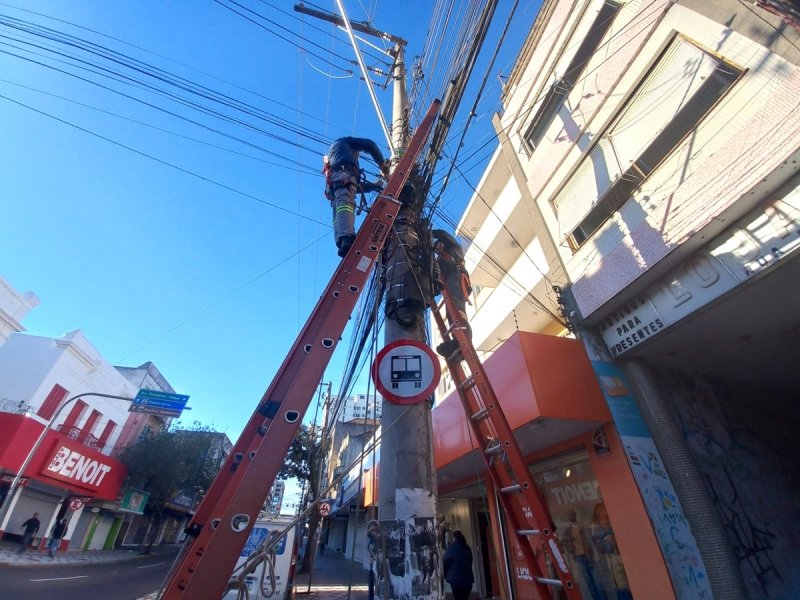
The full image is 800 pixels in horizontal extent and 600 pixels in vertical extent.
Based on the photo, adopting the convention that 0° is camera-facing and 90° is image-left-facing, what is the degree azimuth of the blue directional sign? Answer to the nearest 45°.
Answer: approximately 0°

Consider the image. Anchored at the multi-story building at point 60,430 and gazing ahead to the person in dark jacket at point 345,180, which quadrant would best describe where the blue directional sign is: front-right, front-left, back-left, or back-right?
front-left

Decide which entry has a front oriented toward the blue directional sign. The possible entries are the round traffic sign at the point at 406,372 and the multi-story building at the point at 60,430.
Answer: the multi-story building

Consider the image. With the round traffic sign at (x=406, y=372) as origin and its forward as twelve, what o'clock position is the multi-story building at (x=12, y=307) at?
The multi-story building is roughly at 4 o'clock from the round traffic sign.

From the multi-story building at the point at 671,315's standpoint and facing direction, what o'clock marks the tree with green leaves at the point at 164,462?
The tree with green leaves is roughly at 2 o'clock from the multi-story building.

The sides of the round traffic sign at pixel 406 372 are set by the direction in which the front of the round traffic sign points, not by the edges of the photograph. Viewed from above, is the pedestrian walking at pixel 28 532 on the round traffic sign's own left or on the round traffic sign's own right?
on the round traffic sign's own right

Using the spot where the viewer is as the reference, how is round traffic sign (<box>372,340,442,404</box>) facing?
facing the viewer

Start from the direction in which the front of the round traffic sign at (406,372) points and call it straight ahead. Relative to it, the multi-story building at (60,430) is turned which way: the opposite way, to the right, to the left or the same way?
to the left

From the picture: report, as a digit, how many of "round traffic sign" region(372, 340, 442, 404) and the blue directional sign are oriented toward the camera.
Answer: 2

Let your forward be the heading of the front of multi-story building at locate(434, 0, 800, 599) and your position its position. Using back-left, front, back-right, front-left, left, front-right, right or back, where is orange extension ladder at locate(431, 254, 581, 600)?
front

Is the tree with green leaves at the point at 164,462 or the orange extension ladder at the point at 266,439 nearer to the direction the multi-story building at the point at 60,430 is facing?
the orange extension ladder

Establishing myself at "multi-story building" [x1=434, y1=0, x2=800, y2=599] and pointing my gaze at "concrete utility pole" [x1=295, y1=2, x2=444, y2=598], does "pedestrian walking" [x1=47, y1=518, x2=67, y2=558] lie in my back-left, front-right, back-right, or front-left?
front-right

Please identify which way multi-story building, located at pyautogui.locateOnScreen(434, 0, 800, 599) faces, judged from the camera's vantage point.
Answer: facing the viewer and to the left of the viewer

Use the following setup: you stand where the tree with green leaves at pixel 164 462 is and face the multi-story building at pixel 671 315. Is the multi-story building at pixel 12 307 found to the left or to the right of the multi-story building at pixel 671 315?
right

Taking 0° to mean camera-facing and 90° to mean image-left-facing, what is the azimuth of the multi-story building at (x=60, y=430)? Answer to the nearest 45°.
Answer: approximately 315°

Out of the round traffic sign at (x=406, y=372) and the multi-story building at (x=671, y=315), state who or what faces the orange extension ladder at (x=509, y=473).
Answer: the multi-story building

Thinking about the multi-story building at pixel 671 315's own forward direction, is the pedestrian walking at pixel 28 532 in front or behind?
in front

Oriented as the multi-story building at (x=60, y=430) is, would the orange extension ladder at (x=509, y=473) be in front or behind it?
in front
